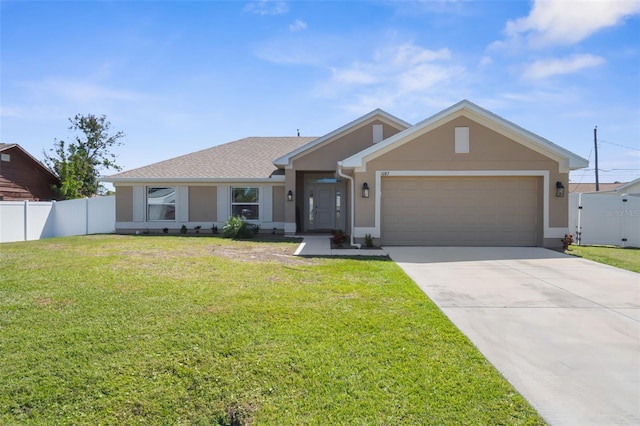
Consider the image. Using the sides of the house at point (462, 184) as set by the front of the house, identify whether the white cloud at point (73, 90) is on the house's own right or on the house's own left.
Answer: on the house's own right

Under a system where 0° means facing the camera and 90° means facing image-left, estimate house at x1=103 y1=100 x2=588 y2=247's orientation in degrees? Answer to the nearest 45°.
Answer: approximately 0°

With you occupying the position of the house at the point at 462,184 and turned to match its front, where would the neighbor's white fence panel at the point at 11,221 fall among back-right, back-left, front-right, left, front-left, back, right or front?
right

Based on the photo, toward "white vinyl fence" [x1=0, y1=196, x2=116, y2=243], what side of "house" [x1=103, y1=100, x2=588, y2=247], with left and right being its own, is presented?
right

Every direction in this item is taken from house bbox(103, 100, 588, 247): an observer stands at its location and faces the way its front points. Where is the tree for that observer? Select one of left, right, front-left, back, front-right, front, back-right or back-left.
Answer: back-right

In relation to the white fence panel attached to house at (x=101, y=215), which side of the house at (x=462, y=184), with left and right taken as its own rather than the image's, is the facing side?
right
